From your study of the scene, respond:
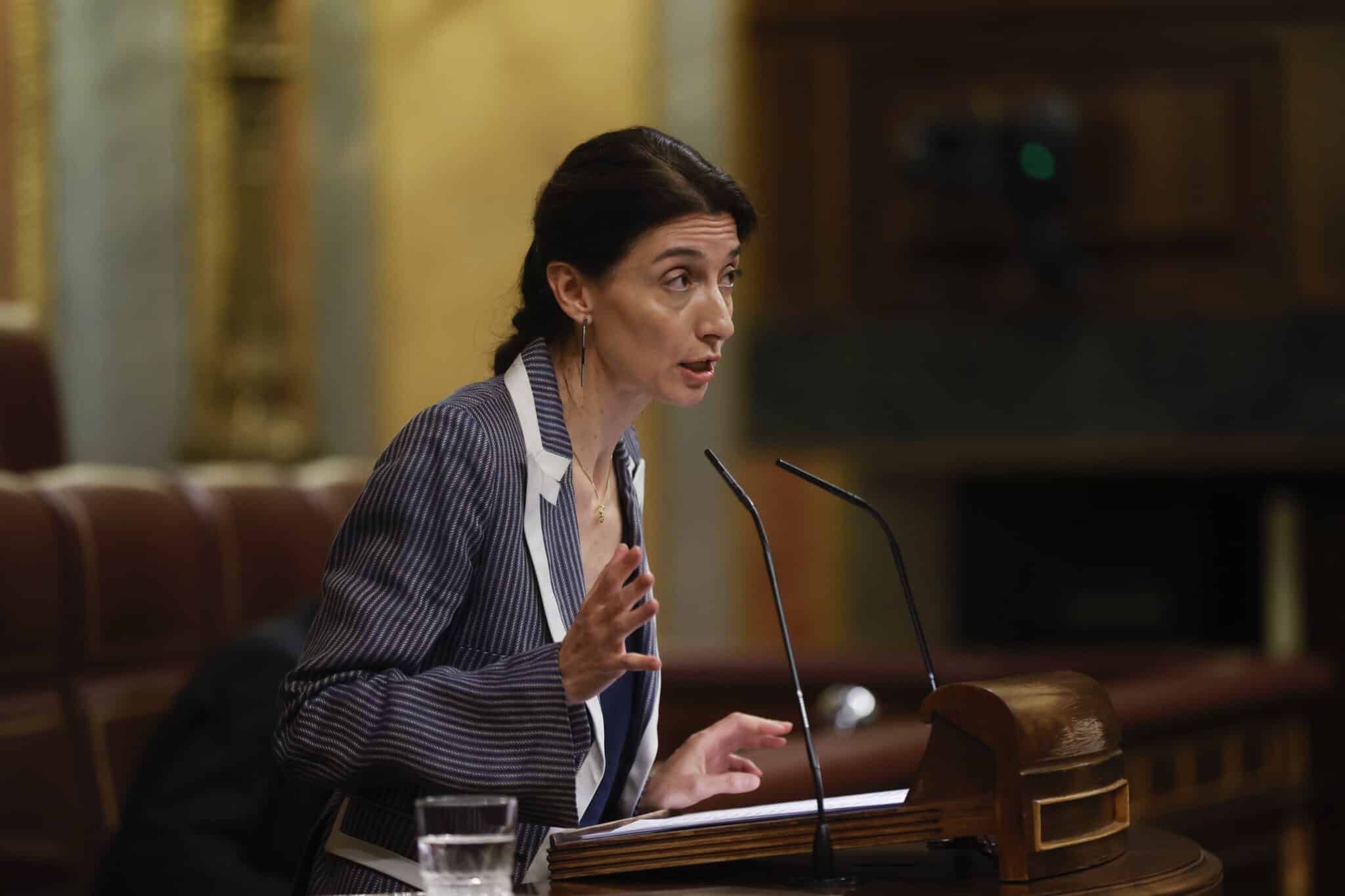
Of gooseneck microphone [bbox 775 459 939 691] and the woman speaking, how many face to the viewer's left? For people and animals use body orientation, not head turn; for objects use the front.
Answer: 1

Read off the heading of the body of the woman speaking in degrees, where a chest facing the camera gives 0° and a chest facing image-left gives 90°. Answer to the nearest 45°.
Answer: approximately 315°

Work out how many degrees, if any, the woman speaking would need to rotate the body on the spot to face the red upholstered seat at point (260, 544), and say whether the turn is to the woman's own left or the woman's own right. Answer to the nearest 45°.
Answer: approximately 135° to the woman's own left

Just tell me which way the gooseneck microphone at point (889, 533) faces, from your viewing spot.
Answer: facing to the left of the viewer

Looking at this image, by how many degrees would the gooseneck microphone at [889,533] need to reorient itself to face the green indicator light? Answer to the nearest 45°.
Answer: approximately 90° to its right

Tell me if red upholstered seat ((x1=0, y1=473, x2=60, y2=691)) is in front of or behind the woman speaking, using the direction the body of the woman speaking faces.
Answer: behind

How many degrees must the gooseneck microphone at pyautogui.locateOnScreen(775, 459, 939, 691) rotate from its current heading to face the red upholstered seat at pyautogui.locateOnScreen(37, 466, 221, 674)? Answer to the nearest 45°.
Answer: approximately 45° to its right

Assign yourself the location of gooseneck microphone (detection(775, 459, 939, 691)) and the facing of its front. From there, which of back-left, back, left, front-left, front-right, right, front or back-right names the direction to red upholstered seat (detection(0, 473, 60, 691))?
front-right
